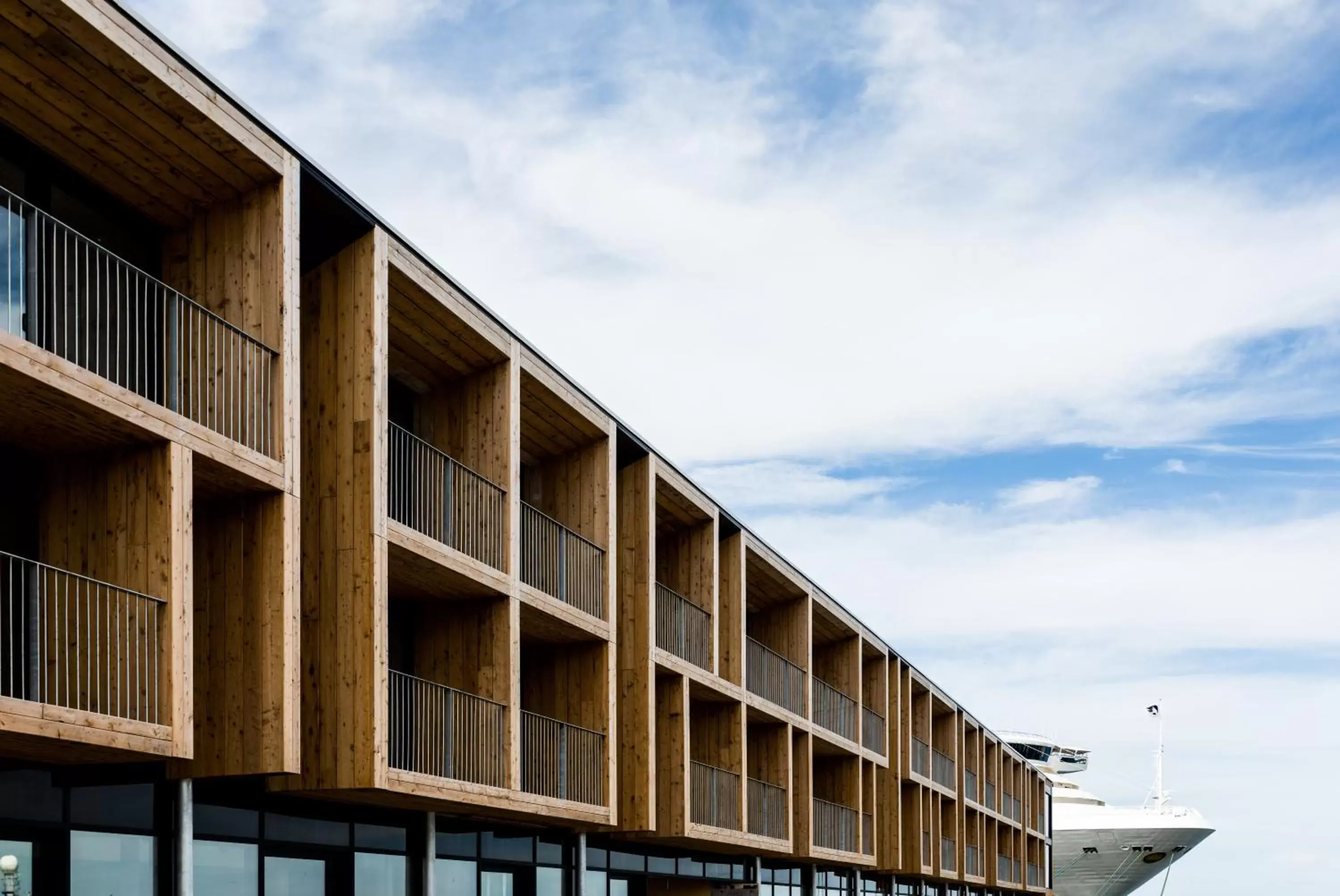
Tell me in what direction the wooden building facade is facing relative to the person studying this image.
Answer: facing the viewer and to the right of the viewer
